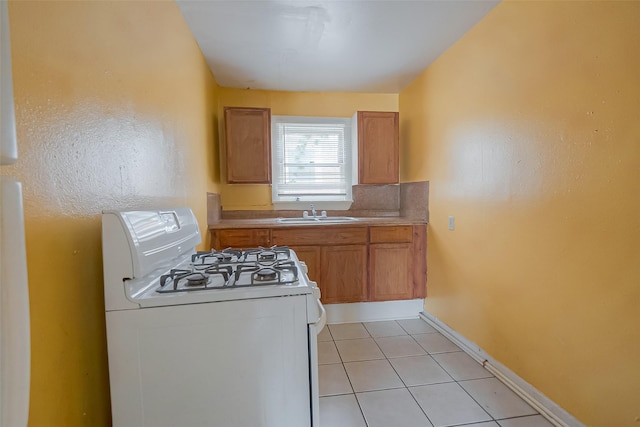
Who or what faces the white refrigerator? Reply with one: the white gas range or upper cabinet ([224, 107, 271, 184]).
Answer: the upper cabinet

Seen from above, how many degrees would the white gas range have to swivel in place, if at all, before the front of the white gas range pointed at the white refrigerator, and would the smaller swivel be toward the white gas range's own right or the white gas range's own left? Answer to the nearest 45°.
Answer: approximately 135° to the white gas range's own right

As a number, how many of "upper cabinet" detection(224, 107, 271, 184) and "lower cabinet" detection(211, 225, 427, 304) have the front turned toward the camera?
2

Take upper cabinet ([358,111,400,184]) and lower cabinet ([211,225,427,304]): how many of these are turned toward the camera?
2

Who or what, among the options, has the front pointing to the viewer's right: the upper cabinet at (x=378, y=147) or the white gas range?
the white gas range

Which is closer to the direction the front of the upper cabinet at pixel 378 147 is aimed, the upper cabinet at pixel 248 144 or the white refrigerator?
the white refrigerator

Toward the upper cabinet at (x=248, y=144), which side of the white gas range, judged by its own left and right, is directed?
left

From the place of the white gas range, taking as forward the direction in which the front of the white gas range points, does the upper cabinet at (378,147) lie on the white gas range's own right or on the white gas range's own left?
on the white gas range's own left

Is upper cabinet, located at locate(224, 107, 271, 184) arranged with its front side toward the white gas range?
yes

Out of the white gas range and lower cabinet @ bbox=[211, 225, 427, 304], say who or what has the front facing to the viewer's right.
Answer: the white gas range

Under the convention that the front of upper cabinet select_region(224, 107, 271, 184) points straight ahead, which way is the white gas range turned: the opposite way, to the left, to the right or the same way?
to the left

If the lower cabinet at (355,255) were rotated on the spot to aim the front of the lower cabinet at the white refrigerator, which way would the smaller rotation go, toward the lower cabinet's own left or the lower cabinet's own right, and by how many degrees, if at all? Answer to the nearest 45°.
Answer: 0° — it already faces it

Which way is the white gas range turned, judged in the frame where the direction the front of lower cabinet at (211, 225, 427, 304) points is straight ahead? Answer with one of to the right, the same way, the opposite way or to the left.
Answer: to the left

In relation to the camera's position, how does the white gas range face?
facing to the right of the viewer
